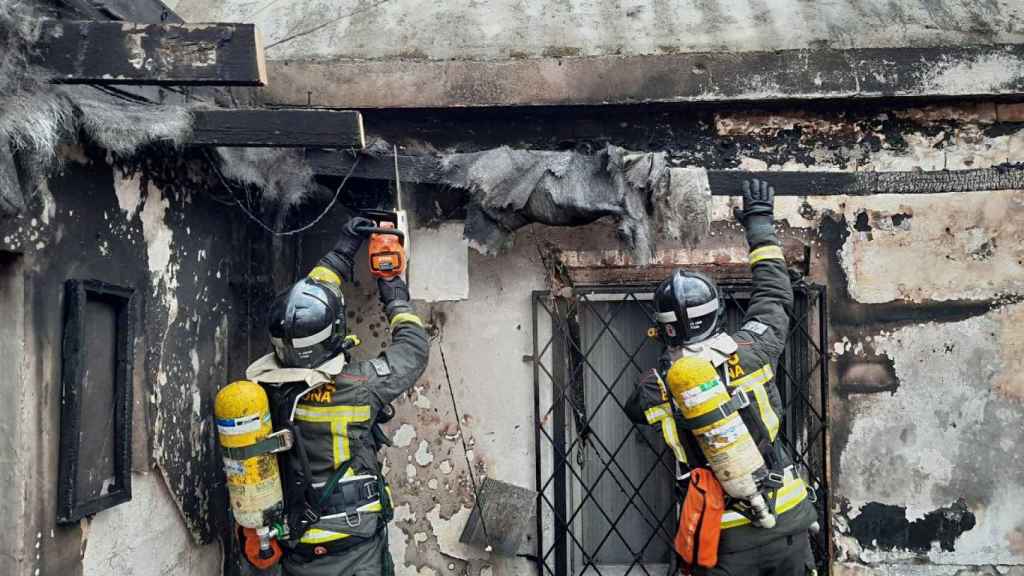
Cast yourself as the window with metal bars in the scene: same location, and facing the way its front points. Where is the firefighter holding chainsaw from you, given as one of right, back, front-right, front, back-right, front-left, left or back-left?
front-right

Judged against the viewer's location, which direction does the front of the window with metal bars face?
facing the viewer

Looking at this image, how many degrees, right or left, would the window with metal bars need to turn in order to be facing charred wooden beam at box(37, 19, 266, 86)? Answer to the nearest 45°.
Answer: approximately 45° to its right
